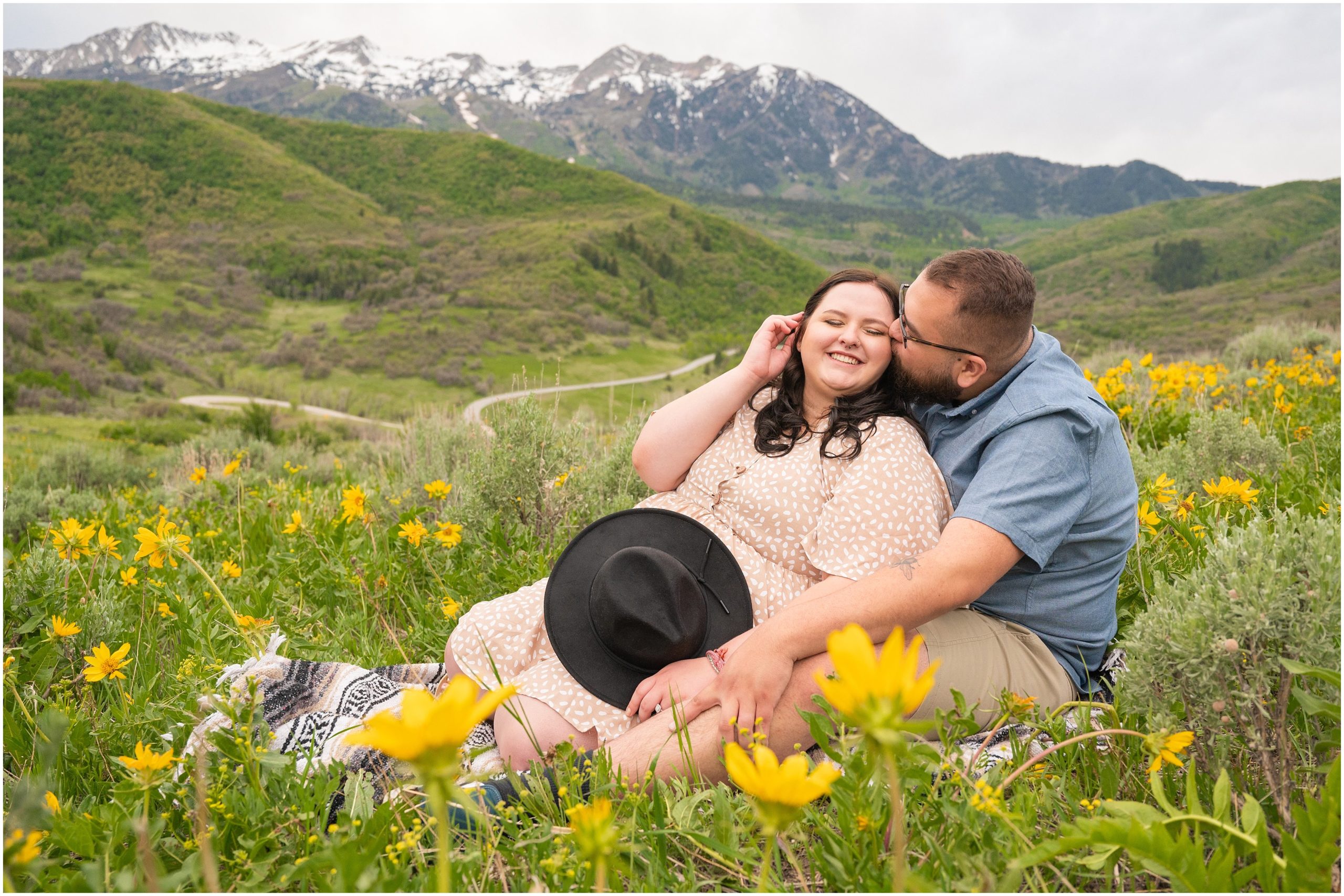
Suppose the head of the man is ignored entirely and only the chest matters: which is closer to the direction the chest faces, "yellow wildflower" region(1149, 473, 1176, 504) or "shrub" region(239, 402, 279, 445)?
the shrub

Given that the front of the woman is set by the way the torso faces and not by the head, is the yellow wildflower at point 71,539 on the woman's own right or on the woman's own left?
on the woman's own right

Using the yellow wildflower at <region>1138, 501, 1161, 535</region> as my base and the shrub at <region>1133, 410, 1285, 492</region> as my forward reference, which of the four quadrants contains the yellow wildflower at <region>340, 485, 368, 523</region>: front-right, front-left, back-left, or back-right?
back-left

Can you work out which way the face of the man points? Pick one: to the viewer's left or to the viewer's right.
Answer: to the viewer's left

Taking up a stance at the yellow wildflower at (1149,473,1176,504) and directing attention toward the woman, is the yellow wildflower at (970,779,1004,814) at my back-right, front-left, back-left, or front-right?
front-left

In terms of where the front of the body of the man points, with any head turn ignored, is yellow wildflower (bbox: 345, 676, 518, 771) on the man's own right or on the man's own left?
on the man's own left

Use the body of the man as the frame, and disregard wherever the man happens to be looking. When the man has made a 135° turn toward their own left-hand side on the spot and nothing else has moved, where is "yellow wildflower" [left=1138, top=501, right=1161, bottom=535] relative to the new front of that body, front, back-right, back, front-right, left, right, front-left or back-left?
left

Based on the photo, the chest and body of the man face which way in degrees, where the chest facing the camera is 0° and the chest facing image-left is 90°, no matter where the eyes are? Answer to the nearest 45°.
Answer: approximately 90°

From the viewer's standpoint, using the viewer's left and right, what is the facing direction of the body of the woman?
facing the viewer and to the left of the viewer

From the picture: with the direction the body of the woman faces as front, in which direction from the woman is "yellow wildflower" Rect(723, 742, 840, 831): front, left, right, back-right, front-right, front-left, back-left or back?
front-left

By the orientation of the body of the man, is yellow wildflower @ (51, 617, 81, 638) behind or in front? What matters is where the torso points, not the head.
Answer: in front

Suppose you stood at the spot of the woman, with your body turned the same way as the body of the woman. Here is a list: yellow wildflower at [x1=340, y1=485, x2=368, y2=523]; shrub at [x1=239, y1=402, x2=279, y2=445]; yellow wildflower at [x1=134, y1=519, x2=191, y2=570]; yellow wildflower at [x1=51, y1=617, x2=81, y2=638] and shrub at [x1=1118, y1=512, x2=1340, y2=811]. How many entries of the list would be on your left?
1

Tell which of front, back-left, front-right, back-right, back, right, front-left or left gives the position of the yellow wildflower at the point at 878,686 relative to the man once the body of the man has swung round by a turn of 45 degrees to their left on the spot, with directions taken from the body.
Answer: front-left
